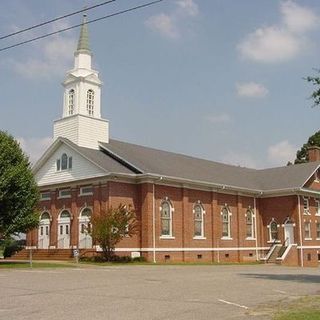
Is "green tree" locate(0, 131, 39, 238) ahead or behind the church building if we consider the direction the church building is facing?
ahead

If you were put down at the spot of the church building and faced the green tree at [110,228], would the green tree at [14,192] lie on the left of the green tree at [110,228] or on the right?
right

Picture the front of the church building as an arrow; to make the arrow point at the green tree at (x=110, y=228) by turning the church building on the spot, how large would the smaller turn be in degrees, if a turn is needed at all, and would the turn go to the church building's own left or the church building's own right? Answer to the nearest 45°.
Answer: approximately 45° to the church building's own left

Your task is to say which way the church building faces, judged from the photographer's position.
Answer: facing the viewer and to the left of the viewer
